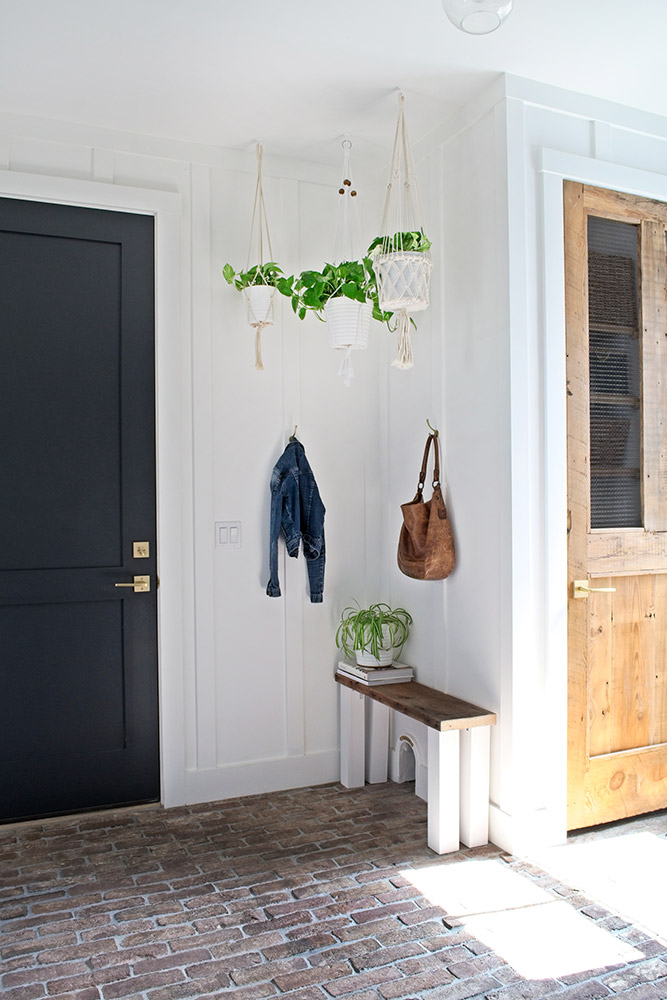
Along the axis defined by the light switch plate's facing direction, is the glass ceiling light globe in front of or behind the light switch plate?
in front

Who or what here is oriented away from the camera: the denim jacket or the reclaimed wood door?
the denim jacket

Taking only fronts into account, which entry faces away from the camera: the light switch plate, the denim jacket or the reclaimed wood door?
the denim jacket

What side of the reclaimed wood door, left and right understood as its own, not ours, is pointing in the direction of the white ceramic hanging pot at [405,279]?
right

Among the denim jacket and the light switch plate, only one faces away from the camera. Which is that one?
the denim jacket

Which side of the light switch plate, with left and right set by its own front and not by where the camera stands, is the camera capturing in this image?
front

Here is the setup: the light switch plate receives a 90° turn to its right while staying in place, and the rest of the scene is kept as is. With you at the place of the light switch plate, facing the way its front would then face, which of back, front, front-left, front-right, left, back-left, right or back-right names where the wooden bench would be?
back-left

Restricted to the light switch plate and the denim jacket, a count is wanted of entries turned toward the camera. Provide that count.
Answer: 1

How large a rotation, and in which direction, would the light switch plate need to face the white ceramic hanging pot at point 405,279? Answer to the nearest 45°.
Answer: approximately 45° to its left
